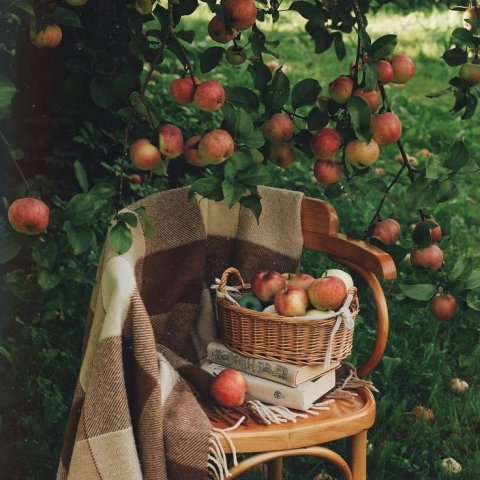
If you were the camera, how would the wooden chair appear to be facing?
facing the viewer and to the right of the viewer
